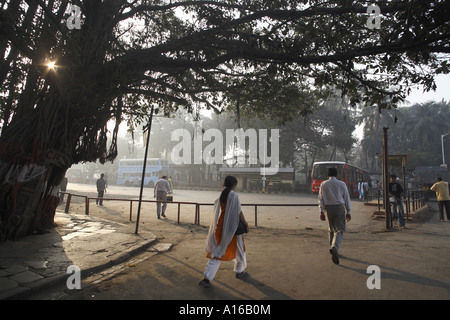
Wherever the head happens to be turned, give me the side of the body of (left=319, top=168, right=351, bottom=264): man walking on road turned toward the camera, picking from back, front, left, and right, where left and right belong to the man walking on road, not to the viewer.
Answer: back

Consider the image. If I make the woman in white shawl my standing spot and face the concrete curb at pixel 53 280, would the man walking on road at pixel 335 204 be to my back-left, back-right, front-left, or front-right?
back-right

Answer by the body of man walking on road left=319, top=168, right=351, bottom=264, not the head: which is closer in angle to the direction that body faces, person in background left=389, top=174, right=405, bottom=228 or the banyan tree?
the person in background

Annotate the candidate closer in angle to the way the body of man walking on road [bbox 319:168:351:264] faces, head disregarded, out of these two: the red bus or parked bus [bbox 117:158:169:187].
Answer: the red bus

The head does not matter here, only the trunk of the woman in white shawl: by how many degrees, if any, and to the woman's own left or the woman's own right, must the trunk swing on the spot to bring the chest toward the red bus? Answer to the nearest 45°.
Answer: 0° — they already face it

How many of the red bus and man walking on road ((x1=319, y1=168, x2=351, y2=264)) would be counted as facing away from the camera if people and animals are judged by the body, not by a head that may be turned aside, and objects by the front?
1

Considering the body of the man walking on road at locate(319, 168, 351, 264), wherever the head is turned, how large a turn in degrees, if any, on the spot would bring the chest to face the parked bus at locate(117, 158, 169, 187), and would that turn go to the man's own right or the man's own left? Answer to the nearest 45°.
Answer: approximately 45° to the man's own left

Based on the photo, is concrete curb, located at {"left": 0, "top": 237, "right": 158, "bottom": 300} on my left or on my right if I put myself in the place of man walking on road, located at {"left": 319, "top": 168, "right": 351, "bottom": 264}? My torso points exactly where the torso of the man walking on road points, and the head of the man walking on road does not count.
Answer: on my left

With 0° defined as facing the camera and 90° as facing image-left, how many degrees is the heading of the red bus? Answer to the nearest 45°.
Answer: approximately 45°

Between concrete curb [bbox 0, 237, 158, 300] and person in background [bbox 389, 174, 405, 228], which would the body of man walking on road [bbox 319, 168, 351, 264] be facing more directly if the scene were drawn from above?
the person in background

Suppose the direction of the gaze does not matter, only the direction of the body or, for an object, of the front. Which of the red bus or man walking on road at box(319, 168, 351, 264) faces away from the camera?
the man walking on road

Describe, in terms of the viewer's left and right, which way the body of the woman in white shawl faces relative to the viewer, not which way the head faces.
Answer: facing away from the viewer and to the right of the viewer

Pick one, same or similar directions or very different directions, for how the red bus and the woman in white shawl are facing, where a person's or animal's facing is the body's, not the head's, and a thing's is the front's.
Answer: very different directions
